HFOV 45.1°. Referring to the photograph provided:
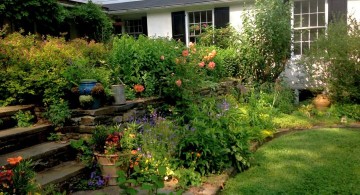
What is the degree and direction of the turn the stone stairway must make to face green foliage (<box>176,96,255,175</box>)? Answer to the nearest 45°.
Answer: approximately 45° to its left

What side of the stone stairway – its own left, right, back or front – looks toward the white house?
left

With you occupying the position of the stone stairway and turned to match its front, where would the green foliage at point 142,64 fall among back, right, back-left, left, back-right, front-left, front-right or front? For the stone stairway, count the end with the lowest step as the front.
left

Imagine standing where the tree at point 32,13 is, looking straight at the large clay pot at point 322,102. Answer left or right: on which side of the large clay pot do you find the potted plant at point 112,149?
right

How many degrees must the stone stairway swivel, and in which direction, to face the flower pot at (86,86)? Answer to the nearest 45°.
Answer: approximately 90° to its left

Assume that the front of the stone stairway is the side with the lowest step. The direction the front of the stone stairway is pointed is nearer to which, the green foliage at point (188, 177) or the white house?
the green foliage

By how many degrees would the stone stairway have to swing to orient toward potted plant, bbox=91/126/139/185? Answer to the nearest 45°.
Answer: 0° — it already faces it

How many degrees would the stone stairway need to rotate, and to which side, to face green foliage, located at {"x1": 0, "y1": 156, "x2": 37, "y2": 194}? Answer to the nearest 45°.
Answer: approximately 45° to its right

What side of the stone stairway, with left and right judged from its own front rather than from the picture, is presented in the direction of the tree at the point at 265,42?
left

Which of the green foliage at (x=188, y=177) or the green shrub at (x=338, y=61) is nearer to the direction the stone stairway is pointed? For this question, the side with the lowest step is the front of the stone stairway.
the green foliage

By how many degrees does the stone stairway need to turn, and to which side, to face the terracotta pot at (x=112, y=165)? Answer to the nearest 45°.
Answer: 0° — it already faces it

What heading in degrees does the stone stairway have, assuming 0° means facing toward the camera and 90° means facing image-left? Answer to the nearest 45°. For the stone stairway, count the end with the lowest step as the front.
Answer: approximately 315°

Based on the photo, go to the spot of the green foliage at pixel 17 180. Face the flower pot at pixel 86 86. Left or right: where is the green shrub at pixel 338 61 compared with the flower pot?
right

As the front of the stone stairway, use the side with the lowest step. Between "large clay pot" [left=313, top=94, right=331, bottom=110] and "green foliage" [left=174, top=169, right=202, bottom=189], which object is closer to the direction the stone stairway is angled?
the green foliage

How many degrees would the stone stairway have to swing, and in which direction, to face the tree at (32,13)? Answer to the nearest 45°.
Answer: approximately 135° to its left
